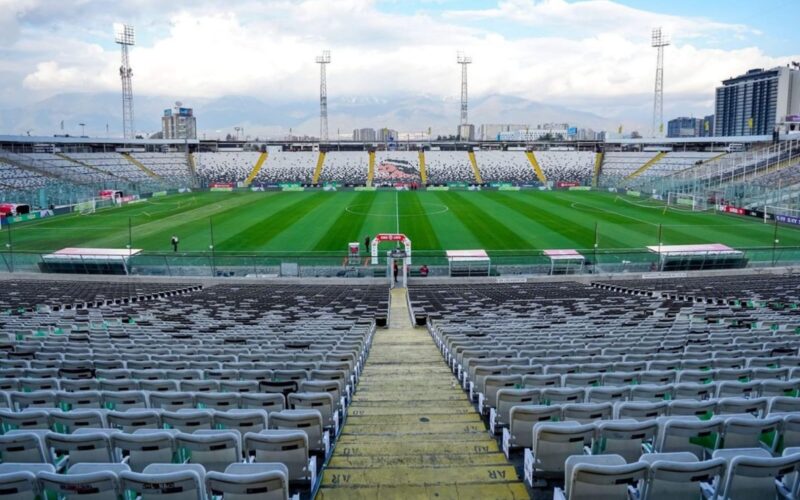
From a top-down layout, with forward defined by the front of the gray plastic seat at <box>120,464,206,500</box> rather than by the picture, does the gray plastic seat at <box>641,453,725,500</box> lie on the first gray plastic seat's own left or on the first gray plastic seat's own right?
on the first gray plastic seat's own right

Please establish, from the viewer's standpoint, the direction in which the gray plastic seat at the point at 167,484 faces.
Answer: facing away from the viewer
